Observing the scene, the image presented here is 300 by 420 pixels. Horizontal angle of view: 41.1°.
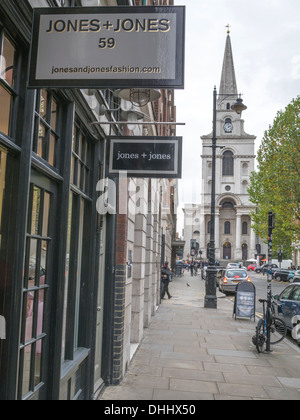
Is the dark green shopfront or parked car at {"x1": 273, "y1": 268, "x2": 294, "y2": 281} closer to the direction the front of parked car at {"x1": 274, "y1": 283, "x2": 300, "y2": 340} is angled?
the parked car

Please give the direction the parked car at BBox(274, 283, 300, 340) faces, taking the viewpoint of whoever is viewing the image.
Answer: facing away from the viewer and to the left of the viewer

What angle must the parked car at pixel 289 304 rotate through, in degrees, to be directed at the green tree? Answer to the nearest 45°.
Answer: approximately 45° to its right

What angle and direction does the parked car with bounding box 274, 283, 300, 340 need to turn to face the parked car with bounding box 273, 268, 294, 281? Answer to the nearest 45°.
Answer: approximately 45° to its right
